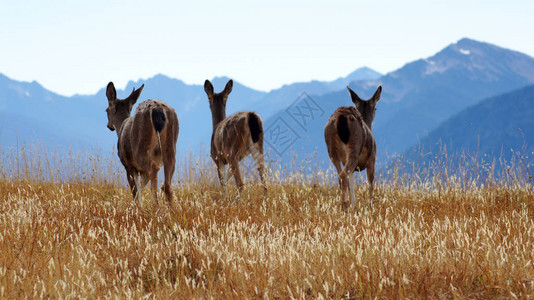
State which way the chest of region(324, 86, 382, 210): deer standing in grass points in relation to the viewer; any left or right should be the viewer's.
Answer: facing away from the viewer and to the right of the viewer

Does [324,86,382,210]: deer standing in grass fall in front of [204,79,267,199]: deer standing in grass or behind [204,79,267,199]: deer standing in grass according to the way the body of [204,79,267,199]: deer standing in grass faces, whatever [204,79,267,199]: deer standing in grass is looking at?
behind

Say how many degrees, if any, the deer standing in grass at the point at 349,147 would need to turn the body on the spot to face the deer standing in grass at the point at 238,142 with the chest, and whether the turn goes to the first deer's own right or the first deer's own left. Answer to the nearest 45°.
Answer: approximately 90° to the first deer's own left

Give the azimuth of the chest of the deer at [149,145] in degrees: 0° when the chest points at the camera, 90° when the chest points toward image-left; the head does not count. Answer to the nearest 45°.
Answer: approximately 135°

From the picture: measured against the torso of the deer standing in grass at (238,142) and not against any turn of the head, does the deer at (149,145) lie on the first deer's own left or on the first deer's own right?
on the first deer's own left

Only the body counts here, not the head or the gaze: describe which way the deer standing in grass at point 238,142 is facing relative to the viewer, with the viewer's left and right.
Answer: facing away from the viewer and to the left of the viewer
